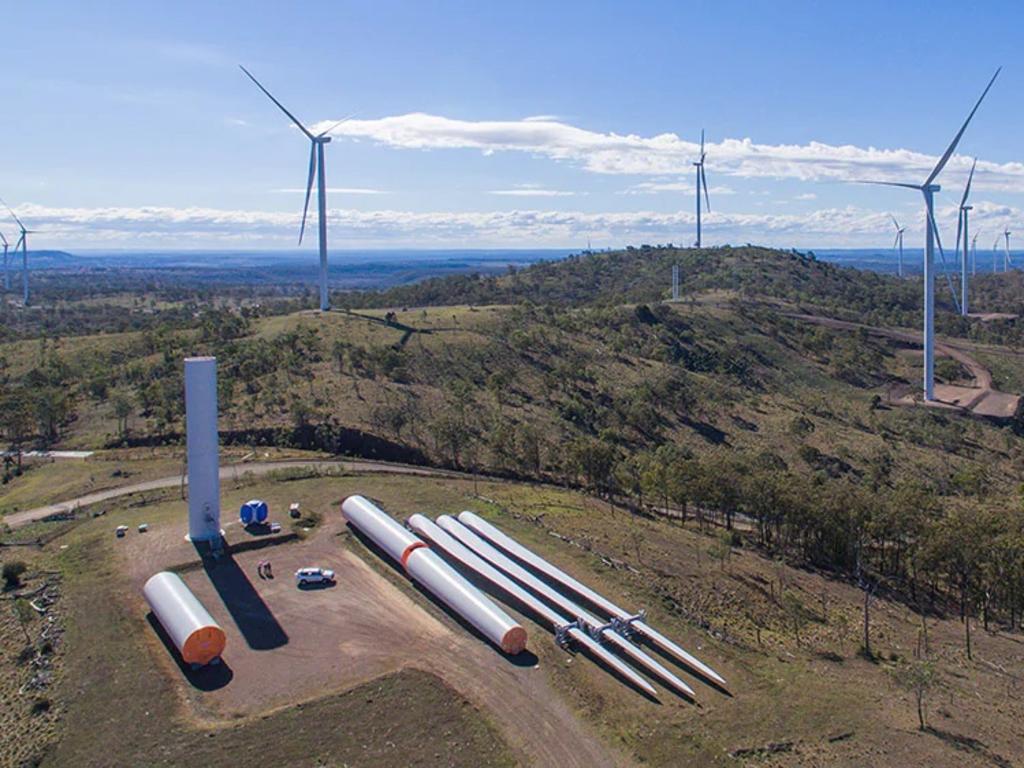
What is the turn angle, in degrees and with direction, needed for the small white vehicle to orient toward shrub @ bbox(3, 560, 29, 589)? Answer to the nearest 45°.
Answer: approximately 180°

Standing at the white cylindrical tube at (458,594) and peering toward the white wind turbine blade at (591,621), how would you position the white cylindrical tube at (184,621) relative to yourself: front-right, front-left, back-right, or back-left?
back-right

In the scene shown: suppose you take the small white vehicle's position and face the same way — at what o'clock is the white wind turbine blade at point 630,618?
The white wind turbine blade is roughly at 1 o'clock from the small white vehicle.

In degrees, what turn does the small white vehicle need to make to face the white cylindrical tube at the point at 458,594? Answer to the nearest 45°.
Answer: approximately 45° to its right

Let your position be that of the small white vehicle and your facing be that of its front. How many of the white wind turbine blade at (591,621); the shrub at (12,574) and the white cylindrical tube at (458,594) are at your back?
1

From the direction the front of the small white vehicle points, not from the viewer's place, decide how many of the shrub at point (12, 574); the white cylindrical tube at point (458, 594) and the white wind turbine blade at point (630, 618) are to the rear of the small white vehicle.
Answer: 1

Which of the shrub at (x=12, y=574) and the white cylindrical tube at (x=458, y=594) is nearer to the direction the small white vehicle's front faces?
the white cylindrical tube

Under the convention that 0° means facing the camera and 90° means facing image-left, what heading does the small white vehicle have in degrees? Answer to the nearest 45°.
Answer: approximately 270°

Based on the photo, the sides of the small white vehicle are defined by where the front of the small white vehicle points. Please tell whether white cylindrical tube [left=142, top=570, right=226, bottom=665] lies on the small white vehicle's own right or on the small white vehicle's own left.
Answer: on the small white vehicle's own right
